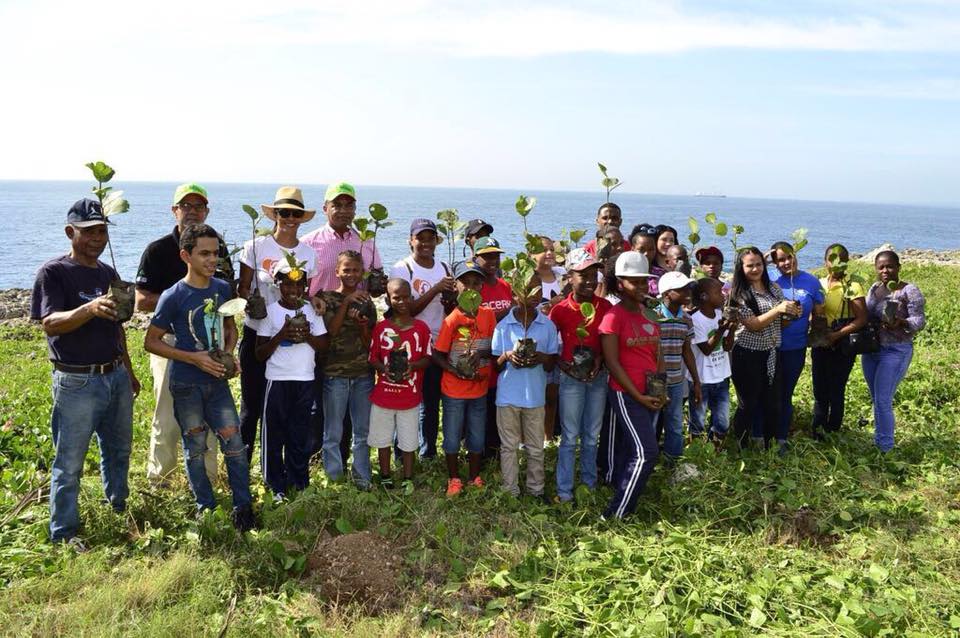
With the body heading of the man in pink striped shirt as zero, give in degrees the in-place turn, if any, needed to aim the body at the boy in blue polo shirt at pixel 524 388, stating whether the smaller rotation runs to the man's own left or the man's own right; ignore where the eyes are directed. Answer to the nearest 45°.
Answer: approximately 45° to the man's own left

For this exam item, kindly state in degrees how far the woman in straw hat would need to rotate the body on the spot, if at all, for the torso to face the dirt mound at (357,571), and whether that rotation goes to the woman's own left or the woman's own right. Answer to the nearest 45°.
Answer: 0° — they already face it

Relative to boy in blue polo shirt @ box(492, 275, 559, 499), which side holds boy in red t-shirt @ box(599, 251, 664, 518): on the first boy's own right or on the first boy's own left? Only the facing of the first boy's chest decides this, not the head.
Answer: on the first boy's own left

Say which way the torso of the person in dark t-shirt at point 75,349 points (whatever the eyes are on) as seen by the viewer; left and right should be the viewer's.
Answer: facing the viewer and to the right of the viewer

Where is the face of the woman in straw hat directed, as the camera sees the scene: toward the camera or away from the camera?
toward the camera

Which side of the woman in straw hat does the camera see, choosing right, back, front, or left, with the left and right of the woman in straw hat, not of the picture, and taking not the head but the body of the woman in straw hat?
front

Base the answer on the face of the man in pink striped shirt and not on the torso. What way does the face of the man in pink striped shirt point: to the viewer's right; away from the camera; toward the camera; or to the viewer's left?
toward the camera

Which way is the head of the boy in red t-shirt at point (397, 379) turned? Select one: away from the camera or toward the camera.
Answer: toward the camera

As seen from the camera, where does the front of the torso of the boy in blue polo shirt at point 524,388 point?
toward the camera

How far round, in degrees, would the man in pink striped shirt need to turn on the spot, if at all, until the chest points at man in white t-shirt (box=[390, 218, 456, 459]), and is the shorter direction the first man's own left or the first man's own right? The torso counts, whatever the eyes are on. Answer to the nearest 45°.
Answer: approximately 90° to the first man's own left

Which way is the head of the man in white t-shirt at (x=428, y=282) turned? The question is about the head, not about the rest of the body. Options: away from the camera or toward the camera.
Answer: toward the camera
